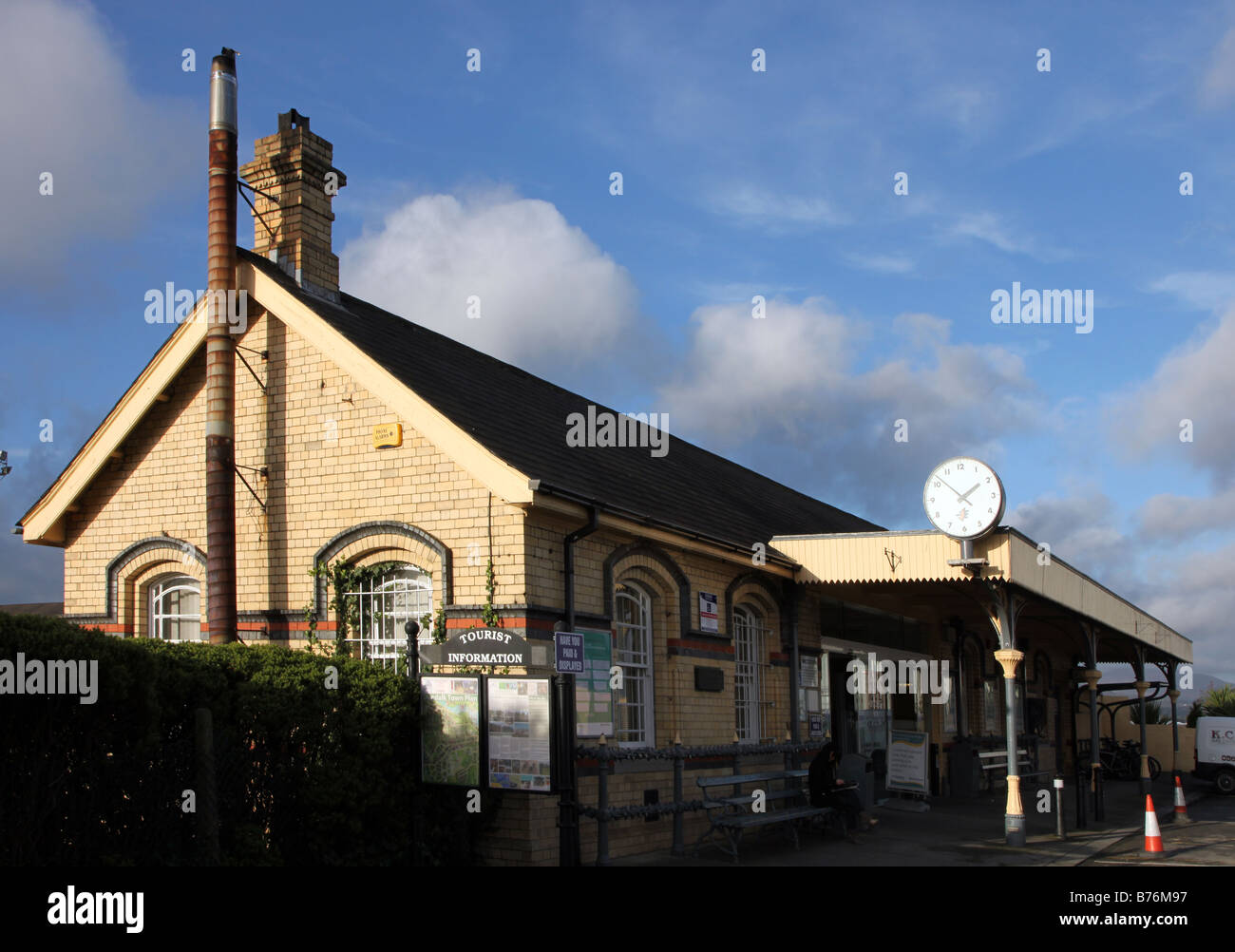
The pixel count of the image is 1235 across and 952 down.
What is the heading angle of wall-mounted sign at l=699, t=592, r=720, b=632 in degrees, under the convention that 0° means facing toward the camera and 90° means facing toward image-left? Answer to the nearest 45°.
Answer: approximately 315°

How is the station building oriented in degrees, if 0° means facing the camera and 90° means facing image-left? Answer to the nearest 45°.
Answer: approximately 315°

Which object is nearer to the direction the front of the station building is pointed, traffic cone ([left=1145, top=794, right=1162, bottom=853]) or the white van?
the traffic cone

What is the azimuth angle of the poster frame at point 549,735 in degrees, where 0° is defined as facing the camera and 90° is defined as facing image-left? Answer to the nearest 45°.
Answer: approximately 0°
